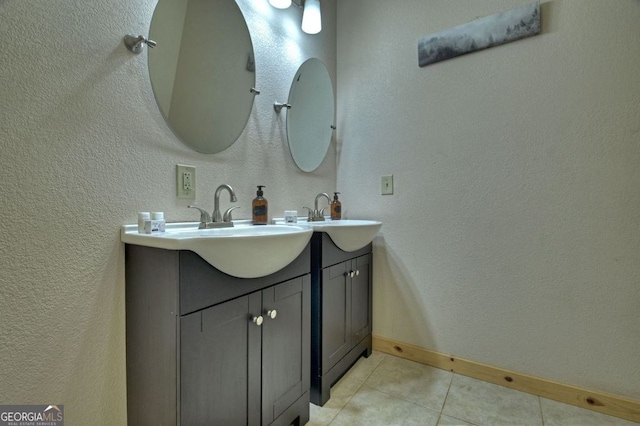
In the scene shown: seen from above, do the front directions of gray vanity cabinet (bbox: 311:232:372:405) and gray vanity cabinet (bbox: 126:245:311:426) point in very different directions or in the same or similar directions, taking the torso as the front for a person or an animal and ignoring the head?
same or similar directions

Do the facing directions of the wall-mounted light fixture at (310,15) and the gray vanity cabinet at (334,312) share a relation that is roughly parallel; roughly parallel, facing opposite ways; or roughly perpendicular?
roughly parallel

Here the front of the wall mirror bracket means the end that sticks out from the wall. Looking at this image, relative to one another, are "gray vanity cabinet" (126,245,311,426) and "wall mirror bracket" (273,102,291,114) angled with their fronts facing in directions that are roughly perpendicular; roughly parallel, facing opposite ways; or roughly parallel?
roughly parallel

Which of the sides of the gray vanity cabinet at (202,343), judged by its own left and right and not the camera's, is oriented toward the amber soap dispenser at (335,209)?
left

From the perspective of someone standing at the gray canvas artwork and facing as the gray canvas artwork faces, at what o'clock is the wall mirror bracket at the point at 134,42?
The wall mirror bracket is roughly at 12 o'clock from the gray canvas artwork.

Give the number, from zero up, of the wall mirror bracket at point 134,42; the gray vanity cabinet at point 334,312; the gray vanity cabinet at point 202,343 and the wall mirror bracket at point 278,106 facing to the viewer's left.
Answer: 0

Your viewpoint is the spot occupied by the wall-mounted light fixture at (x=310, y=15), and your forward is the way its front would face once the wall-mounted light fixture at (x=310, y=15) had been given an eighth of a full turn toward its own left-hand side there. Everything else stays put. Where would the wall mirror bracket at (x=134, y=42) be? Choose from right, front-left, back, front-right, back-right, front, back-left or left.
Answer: back-right

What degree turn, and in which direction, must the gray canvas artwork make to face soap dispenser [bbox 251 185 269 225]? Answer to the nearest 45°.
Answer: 0° — it already faces it

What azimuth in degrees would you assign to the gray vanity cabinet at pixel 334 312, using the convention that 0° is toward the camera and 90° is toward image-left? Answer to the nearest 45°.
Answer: approximately 315°

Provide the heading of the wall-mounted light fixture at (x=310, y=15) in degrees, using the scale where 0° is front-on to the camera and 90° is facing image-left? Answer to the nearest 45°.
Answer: approximately 315°

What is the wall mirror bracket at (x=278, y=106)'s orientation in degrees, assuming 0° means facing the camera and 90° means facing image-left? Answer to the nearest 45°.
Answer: approximately 315°
